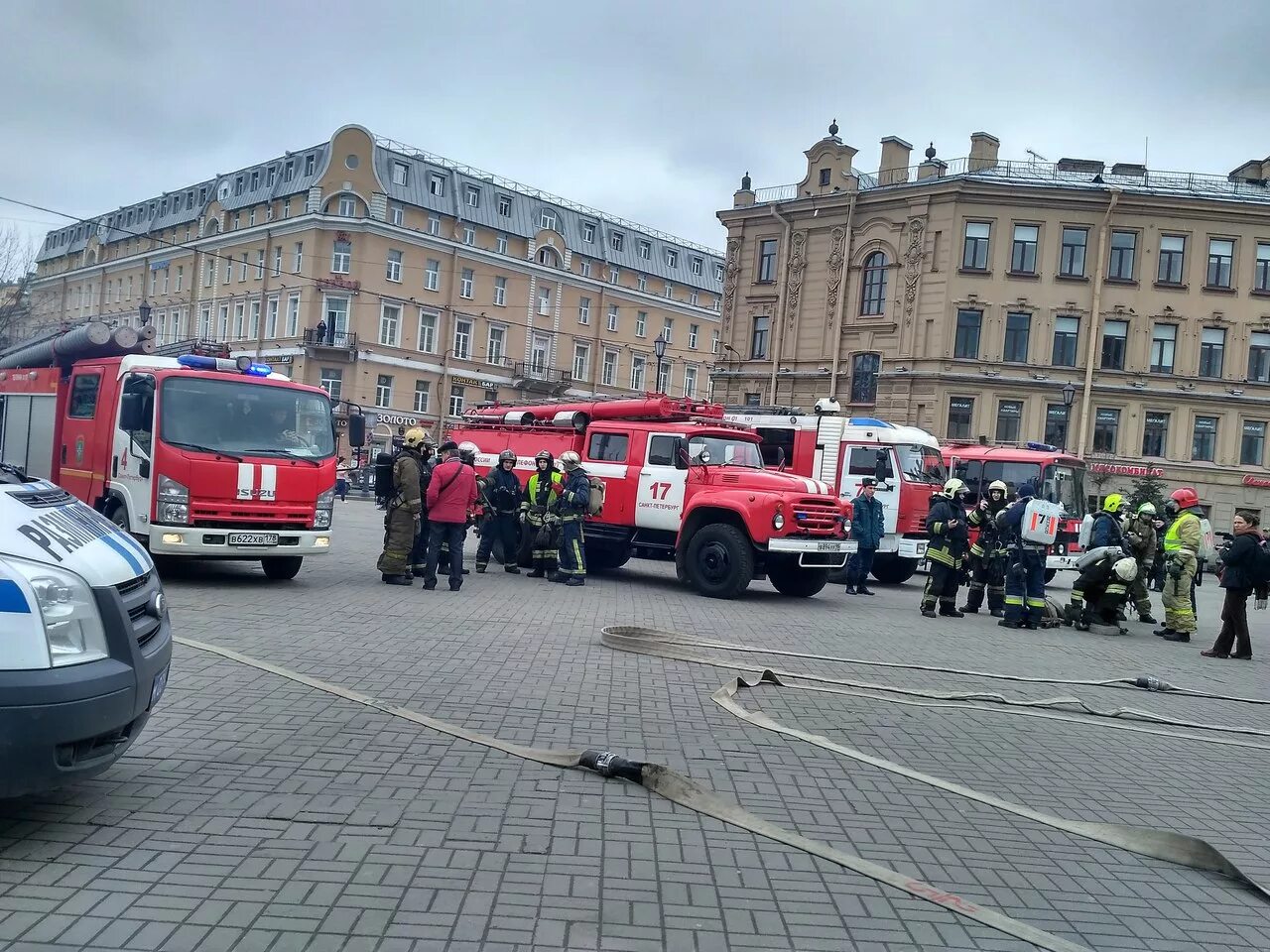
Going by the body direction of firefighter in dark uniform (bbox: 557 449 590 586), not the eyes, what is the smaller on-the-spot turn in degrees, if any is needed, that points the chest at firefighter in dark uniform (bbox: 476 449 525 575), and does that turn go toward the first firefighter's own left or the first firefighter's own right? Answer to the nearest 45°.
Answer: approximately 45° to the first firefighter's own right

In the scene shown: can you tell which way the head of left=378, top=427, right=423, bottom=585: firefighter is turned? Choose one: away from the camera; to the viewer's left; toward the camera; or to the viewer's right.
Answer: to the viewer's right

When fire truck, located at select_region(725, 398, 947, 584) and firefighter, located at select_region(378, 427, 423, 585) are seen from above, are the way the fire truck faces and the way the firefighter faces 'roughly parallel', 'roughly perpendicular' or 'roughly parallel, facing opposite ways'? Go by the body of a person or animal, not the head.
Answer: roughly perpendicular

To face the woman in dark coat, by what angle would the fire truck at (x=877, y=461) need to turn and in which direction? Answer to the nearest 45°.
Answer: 0° — it already faces them

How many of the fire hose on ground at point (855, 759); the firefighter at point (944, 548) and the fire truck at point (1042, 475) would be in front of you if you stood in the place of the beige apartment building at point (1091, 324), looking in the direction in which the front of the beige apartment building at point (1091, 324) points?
3

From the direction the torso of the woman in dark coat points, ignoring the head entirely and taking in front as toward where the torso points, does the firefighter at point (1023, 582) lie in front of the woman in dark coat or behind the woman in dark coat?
in front

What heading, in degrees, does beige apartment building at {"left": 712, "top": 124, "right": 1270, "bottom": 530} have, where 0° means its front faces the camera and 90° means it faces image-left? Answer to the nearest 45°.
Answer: approximately 0°

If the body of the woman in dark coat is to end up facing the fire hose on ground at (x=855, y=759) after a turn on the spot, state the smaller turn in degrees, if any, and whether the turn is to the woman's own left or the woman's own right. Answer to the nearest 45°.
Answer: approximately 90° to the woman's own left
